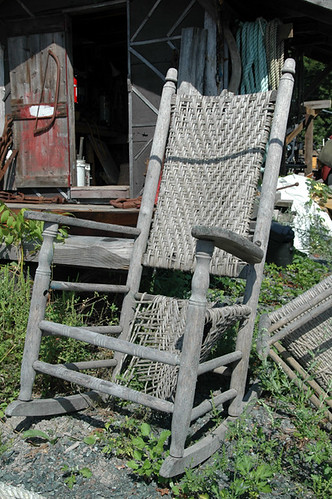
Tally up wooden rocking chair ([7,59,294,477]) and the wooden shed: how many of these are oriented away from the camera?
0

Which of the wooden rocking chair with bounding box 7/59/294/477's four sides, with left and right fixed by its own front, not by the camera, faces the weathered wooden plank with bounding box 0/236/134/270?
right

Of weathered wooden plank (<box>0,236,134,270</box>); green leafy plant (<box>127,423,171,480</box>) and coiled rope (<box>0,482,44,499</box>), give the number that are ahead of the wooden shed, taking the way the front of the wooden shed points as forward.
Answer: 3

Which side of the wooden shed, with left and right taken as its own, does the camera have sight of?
front

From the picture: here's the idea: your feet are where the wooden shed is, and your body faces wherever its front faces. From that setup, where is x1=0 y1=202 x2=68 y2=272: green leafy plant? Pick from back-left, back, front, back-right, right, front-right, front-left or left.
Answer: front

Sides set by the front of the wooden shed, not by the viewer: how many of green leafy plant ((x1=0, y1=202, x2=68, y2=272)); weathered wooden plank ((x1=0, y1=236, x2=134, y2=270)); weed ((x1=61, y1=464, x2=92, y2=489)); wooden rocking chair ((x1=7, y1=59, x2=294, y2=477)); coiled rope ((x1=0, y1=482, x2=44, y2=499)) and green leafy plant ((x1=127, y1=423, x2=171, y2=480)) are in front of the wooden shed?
6

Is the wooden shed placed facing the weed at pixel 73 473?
yes

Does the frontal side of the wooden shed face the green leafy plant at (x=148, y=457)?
yes

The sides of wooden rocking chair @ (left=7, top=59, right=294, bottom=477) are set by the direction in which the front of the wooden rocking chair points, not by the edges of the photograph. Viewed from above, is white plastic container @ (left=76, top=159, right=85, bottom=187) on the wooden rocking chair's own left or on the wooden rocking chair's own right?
on the wooden rocking chair's own right

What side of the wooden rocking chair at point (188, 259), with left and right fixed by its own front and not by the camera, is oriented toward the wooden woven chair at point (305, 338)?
left

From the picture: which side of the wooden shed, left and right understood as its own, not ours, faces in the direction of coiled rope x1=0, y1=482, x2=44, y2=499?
front

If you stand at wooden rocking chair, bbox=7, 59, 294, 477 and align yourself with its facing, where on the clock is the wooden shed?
The wooden shed is roughly at 4 o'clock from the wooden rocking chair.

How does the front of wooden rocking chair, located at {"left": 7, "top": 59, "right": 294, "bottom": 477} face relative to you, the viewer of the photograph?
facing the viewer and to the left of the viewer

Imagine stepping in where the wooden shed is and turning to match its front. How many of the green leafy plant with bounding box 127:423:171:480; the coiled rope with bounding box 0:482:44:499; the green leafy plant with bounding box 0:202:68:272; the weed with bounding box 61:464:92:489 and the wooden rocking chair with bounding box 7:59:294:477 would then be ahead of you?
5
